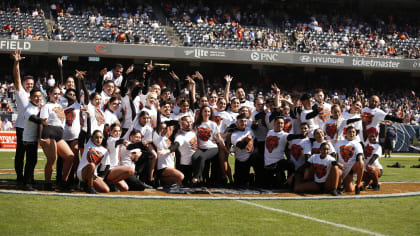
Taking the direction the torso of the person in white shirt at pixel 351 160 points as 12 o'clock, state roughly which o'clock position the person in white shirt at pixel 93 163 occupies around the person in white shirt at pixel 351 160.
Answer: the person in white shirt at pixel 93 163 is roughly at 2 o'clock from the person in white shirt at pixel 351 160.

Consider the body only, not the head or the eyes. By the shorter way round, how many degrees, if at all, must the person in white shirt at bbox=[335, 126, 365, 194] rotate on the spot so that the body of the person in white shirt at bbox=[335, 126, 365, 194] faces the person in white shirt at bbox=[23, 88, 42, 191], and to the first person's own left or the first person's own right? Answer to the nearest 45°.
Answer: approximately 45° to the first person's own right

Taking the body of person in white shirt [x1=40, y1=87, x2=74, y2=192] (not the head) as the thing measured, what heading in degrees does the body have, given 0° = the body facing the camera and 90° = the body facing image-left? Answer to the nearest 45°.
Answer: approximately 315°

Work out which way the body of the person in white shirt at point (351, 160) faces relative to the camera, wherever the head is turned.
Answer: toward the camera

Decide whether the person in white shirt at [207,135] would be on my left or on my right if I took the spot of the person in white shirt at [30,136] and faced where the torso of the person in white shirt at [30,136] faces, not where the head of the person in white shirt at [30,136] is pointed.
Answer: on my left

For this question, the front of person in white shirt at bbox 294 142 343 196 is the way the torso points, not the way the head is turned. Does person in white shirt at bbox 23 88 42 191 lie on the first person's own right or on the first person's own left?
on the first person's own right

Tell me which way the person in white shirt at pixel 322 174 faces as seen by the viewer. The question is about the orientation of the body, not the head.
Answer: toward the camera

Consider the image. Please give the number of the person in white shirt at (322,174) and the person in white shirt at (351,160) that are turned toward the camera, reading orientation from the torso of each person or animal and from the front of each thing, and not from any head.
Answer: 2

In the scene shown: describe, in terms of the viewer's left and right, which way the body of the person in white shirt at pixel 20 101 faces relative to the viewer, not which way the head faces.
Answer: facing the viewer and to the right of the viewer

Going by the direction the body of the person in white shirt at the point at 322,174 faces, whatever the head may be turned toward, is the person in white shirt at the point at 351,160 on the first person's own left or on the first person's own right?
on the first person's own left

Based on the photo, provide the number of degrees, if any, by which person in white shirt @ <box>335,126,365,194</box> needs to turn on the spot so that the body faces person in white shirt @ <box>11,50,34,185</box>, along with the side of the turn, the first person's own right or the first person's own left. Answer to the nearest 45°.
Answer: approximately 90° to the first person's own right
